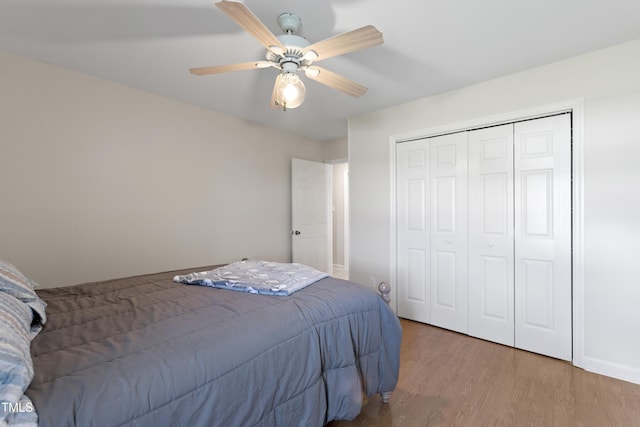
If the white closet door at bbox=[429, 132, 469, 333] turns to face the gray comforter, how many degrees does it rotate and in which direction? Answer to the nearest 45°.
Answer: approximately 45° to its left

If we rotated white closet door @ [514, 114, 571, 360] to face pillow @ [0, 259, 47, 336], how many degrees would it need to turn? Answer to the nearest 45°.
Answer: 0° — it already faces it

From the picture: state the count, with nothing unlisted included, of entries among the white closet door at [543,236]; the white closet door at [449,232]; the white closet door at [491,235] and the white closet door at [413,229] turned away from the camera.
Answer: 0

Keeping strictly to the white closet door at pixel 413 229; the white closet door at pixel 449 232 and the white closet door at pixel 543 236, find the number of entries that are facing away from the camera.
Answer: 0

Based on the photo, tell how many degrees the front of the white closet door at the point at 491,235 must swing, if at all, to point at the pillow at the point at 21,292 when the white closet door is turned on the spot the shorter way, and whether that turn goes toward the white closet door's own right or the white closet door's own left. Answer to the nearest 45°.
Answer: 0° — it already faces it

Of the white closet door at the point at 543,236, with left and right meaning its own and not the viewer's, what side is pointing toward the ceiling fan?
front

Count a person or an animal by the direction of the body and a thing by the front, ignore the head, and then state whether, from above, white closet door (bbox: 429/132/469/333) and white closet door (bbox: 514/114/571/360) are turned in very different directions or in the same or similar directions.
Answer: same or similar directions

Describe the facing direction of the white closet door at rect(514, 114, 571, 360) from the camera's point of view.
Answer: facing the viewer and to the left of the viewer

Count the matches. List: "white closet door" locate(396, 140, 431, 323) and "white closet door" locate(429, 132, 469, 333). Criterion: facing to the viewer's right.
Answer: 0

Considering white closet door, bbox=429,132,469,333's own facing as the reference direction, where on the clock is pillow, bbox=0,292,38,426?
The pillow is roughly at 11 o'clock from the white closet door.

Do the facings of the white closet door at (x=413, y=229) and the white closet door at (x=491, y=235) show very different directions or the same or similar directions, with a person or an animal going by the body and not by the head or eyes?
same or similar directions

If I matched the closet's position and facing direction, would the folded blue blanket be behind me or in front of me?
in front

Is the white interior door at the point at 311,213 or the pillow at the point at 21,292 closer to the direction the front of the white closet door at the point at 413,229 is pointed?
the pillow

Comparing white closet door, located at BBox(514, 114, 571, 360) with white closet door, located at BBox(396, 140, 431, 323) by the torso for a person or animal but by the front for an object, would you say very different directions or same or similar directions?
same or similar directions

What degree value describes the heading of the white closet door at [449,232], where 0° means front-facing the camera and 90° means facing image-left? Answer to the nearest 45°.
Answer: approximately 45°

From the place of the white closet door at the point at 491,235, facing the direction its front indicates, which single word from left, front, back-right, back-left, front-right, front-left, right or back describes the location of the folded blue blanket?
front

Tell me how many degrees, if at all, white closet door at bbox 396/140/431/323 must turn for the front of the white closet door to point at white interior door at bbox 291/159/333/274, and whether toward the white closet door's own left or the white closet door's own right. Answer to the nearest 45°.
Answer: approximately 90° to the white closet door's own right
